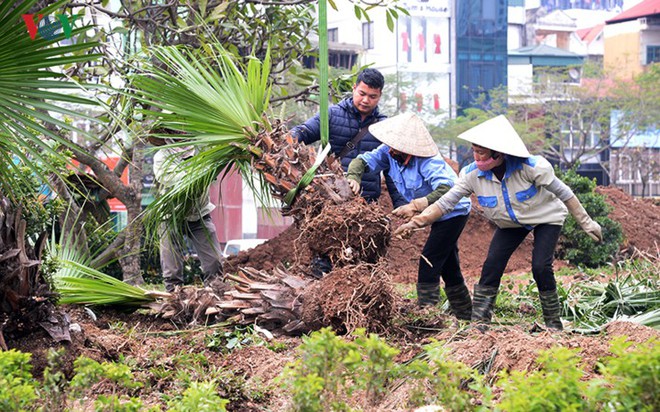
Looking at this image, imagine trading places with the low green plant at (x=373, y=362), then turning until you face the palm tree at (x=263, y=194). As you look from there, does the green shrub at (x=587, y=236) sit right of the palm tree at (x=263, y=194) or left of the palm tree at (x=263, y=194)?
right

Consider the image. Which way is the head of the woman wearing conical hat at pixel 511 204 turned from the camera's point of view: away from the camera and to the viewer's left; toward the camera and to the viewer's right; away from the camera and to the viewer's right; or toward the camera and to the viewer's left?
toward the camera and to the viewer's left

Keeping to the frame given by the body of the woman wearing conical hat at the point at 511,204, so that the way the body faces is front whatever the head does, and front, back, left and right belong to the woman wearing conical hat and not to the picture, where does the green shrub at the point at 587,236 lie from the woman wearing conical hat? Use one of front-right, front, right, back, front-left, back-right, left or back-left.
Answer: back-right

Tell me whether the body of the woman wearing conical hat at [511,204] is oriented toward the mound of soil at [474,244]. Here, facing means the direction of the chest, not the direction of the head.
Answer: no

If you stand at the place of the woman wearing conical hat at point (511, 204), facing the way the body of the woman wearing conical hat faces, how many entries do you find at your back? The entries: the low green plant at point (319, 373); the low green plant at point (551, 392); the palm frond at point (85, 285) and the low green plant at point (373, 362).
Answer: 0

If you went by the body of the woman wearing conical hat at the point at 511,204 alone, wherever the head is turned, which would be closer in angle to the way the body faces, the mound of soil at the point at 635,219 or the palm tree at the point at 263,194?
the palm tree

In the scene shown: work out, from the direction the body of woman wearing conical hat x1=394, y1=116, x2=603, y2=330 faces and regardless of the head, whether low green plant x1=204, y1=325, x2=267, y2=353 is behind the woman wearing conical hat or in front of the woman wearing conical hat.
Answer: in front

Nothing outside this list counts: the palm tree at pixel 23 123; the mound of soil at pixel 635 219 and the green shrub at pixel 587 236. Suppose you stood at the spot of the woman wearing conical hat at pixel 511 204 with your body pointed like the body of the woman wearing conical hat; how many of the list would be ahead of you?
1

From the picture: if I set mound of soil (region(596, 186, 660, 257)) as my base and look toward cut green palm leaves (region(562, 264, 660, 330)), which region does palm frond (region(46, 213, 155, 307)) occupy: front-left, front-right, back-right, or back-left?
front-right

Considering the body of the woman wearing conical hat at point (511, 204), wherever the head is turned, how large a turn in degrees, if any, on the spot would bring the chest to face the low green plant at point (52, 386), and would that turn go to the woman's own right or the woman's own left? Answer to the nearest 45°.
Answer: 0° — they already face it

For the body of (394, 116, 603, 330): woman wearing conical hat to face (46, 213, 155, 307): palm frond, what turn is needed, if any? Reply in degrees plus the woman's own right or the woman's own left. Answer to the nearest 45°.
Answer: approximately 45° to the woman's own right

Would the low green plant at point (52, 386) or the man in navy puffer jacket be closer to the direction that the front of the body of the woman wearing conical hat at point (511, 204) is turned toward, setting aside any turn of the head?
the low green plant

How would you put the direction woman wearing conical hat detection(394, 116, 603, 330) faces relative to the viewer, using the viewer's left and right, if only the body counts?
facing the viewer and to the left of the viewer

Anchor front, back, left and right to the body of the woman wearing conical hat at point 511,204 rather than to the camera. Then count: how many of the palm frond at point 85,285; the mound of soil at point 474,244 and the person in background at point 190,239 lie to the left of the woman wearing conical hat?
0

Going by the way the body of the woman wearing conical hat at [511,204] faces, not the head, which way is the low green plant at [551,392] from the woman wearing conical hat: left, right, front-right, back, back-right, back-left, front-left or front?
front-left

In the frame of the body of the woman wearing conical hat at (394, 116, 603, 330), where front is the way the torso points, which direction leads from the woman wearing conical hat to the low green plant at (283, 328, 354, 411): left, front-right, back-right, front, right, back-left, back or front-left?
front-left

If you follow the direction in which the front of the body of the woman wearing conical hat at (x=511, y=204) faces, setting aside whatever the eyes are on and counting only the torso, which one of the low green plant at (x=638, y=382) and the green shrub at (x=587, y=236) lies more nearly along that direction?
the low green plant
